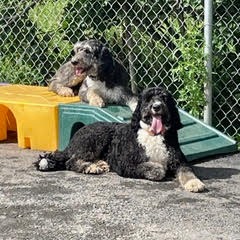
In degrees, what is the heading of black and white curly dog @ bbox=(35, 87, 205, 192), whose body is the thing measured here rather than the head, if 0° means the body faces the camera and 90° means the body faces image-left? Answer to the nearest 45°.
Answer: approximately 315°

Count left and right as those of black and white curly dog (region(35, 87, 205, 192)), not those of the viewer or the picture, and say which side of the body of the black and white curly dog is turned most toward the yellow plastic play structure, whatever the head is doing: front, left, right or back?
back
